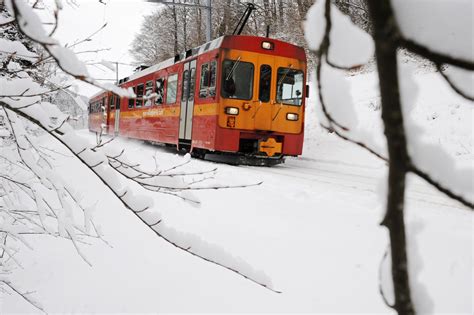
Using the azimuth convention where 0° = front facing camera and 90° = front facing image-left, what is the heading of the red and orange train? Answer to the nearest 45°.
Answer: approximately 315°

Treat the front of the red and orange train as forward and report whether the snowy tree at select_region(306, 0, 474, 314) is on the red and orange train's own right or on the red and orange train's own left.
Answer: on the red and orange train's own right

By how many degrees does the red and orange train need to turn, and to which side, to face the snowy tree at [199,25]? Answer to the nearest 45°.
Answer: approximately 135° to its left
